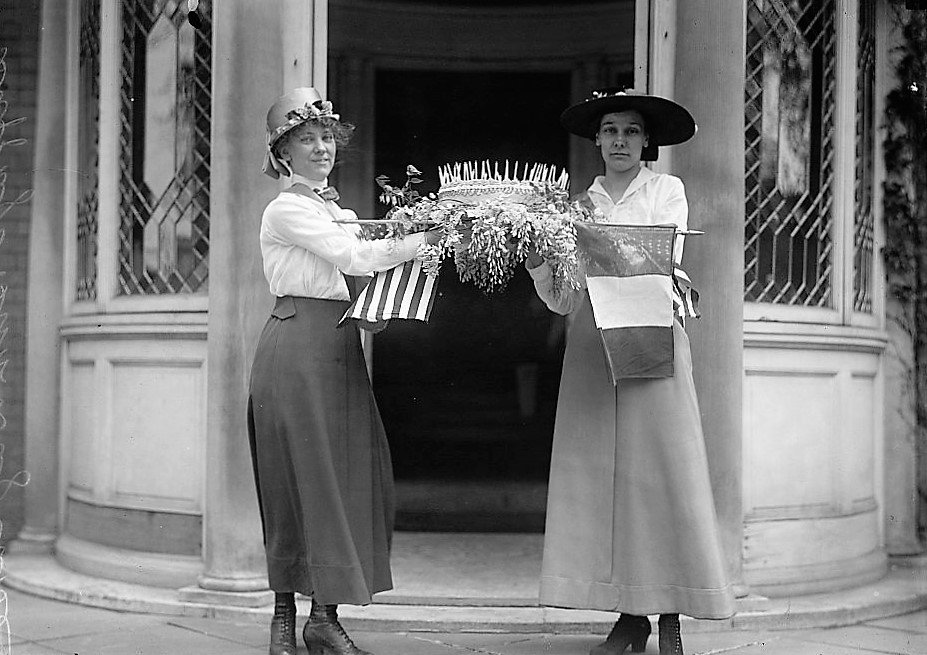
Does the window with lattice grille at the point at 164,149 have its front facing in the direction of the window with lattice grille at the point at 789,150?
no

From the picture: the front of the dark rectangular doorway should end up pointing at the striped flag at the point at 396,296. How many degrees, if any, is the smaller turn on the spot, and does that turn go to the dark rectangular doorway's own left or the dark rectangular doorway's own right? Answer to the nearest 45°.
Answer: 0° — it already faces it

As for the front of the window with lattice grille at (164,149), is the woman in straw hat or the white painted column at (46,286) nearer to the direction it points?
the woman in straw hat

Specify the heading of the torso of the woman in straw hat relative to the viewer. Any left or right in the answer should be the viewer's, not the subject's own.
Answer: facing the viewer and to the right of the viewer

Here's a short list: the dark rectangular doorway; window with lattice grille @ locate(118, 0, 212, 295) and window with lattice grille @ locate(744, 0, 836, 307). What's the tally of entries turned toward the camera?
3

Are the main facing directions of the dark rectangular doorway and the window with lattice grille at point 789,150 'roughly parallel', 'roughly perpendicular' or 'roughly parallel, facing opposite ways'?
roughly parallel

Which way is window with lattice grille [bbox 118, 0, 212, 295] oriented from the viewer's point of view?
toward the camera

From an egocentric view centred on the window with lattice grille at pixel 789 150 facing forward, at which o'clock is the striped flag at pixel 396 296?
The striped flag is roughly at 1 o'clock from the window with lattice grille.

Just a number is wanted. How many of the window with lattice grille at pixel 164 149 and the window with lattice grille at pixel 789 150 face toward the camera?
2

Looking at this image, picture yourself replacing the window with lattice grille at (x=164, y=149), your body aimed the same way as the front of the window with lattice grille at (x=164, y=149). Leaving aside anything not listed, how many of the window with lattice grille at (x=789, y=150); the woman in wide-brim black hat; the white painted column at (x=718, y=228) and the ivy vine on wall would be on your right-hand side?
0

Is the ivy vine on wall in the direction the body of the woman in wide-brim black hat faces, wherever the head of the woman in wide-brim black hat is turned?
no

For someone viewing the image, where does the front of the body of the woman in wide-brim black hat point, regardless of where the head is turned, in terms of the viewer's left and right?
facing the viewer and to the left of the viewer

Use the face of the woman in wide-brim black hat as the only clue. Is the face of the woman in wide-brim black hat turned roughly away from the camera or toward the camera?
toward the camera

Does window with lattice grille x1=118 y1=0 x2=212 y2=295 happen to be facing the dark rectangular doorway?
no

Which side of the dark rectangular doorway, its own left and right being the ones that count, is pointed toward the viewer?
front

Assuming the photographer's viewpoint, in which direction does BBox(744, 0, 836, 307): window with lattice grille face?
facing the viewer
